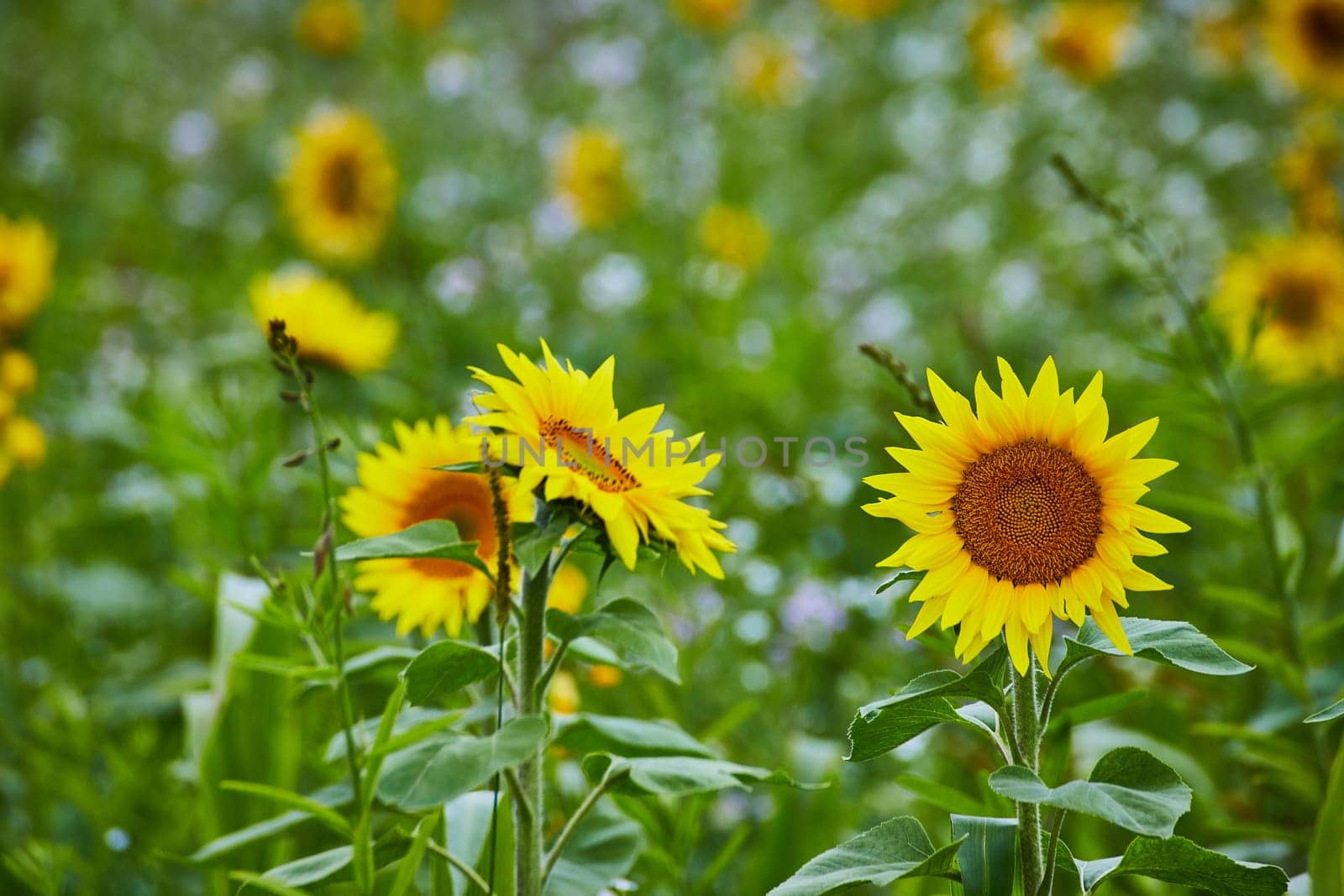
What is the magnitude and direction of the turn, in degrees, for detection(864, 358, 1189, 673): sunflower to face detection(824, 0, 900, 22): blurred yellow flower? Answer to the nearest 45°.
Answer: approximately 180°

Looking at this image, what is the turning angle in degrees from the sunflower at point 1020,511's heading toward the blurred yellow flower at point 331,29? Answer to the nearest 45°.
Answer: approximately 135° to its right

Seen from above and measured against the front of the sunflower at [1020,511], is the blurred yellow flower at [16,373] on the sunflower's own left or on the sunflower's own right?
on the sunflower's own right

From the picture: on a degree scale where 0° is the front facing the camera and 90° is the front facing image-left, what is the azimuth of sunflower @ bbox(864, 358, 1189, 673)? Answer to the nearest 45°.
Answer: approximately 0°

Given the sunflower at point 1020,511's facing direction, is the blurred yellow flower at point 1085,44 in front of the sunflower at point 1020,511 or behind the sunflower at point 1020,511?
behind

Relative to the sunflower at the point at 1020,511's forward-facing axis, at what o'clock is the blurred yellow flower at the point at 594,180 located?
The blurred yellow flower is roughly at 5 o'clock from the sunflower.

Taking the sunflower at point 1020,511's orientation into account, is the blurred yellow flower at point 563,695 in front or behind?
behind

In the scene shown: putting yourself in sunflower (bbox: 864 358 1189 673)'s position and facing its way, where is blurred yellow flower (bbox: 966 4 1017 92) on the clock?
The blurred yellow flower is roughly at 6 o'clock from the sunflower.

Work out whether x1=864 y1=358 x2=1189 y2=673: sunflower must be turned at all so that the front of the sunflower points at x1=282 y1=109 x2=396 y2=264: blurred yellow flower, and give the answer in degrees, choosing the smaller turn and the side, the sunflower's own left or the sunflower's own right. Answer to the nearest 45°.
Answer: approximately 135° to the sunflower's own right
